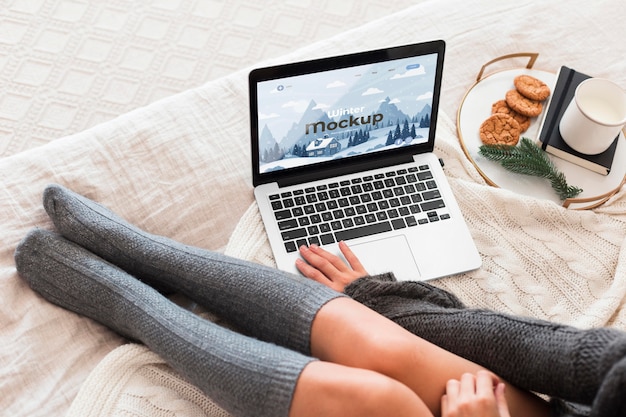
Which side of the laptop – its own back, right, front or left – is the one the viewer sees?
front
